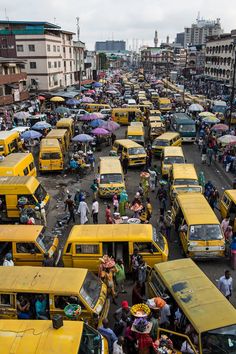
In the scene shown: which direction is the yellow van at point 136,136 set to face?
toward the camera

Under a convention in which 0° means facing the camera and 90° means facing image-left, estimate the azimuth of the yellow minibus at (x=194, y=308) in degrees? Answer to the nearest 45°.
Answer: approximately 315°

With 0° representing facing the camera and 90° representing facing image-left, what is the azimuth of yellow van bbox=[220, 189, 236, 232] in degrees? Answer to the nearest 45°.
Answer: approximately 315°

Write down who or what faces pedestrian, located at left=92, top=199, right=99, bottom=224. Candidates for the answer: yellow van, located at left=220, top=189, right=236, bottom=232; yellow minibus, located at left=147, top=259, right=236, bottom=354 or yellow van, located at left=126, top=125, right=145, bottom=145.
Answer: yellow van, located at left=126, top=125, right=145, bottom=145

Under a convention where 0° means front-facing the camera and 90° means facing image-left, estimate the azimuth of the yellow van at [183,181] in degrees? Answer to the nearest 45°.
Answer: approximately 0°

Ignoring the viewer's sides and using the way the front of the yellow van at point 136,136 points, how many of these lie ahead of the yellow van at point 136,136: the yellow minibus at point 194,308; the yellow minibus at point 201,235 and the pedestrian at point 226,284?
3

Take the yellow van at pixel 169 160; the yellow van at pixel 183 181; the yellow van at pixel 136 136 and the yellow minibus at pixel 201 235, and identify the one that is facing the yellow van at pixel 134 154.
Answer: the yellow van at pixel 136 136

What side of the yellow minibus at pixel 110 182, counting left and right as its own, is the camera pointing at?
front

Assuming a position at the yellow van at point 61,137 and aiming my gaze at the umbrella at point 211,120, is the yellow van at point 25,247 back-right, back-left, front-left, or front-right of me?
back-right

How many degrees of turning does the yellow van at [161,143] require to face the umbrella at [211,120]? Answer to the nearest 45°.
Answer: approximately 180°

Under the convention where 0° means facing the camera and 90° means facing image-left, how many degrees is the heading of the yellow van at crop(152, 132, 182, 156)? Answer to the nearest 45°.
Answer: approximately 45°

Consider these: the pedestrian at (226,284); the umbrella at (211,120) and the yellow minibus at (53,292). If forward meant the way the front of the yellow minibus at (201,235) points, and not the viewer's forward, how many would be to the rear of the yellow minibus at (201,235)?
1

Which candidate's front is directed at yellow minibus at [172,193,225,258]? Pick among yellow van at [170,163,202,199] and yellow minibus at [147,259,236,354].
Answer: the yellow van

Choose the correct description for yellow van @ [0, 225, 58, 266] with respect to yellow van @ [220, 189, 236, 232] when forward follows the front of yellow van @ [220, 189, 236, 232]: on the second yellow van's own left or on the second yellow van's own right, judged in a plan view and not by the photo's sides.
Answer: on the second yellow van's own right

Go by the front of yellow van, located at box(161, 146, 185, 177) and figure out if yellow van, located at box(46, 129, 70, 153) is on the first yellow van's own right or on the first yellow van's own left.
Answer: on the first yellow van's own right

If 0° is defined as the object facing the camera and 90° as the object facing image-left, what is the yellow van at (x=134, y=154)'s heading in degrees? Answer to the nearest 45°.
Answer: approximately 315°

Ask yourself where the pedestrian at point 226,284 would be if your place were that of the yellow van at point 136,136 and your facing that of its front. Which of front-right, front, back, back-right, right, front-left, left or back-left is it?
front
